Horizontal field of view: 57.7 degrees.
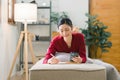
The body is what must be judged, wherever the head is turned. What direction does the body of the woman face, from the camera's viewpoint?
toward the camera

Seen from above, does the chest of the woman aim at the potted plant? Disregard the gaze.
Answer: no

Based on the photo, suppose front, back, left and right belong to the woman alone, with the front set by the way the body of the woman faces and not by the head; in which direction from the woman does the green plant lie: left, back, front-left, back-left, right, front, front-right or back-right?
back
